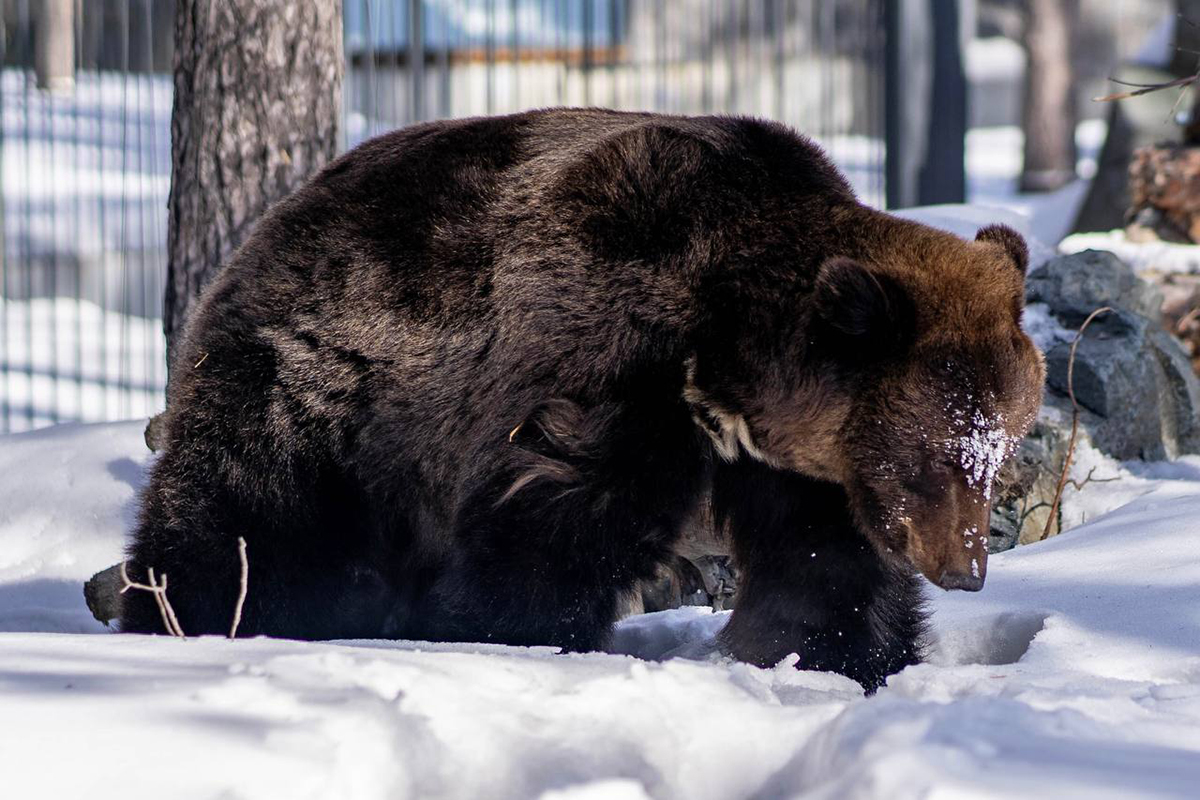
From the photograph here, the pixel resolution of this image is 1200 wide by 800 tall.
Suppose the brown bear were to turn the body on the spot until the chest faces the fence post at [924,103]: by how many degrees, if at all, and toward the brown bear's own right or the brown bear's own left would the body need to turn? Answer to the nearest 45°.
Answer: approximately 90° to the brown bear's own left

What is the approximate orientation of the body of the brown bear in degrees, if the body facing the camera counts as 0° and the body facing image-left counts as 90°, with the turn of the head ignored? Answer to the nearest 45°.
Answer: approximately 270°

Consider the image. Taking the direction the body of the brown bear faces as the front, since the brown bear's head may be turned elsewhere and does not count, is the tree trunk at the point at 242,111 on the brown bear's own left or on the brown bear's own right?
on the brown bear's own left

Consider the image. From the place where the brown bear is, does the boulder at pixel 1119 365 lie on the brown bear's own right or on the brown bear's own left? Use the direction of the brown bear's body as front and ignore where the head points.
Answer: on the brown bear's own left
